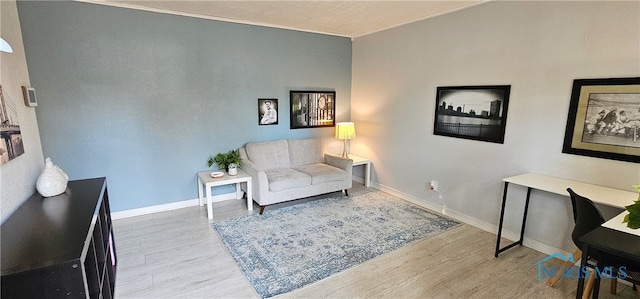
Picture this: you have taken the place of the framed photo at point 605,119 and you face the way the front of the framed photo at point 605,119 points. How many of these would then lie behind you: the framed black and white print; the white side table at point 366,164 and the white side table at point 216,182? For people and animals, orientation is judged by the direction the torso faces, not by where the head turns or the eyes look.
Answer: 0

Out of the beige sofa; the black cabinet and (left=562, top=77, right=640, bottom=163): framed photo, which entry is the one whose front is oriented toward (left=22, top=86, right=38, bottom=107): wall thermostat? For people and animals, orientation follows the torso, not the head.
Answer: (left=562, top=77, right=640, bottom=163): framed photo

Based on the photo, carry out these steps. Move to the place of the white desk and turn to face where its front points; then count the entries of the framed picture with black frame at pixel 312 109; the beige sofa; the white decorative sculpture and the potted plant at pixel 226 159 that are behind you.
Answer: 0

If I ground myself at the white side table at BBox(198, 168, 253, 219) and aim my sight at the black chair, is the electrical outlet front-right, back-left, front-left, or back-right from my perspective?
front-left

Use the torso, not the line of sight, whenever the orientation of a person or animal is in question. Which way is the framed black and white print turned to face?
toward the camera

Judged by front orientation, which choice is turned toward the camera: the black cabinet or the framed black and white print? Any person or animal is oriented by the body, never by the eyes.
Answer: the framed black and white print

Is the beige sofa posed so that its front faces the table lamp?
no

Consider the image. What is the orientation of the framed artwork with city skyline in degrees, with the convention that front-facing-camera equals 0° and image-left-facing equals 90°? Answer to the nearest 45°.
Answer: approximately 45°

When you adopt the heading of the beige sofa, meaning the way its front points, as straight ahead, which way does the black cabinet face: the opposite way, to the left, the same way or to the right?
to the left

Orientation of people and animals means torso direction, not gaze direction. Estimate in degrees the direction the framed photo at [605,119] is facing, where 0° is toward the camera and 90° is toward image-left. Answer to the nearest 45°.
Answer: approximately 45°

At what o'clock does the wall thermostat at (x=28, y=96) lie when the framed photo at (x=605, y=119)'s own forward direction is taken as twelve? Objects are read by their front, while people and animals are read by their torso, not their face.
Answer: the wall thermostat at (x=28, y=96) is roughly at 12 o'clock from the framed photo at (x=605, y=119).

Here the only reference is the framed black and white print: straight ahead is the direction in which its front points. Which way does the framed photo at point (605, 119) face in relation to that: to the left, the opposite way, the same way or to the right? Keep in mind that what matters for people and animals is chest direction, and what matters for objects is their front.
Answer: to the right

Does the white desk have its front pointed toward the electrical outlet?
no

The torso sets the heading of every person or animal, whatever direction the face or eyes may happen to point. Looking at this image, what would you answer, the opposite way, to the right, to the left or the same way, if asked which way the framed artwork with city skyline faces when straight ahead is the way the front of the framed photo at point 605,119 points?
the same way

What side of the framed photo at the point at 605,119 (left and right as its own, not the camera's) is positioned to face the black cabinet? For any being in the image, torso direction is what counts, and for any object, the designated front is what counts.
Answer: front

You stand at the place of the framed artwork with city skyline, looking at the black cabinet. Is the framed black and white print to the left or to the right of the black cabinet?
right

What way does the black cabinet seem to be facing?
to the viewer's right

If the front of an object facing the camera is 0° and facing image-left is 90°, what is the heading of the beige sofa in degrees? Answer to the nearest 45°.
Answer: approximately 315°
